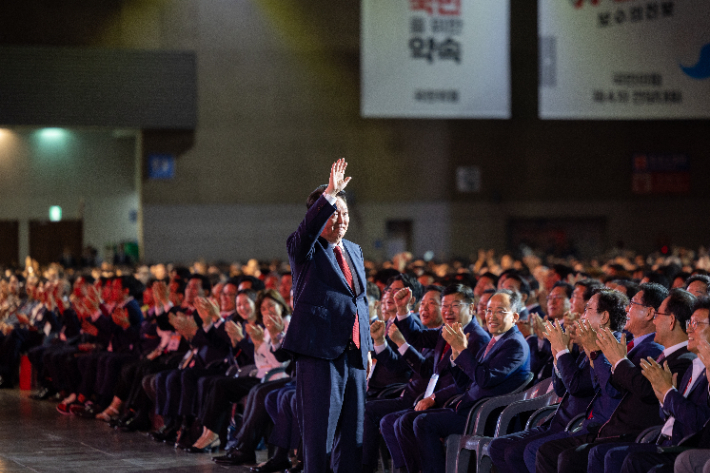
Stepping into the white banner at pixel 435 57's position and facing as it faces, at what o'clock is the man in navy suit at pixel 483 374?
The man in navy suit is roughly at 12 o'clock from the white banner.

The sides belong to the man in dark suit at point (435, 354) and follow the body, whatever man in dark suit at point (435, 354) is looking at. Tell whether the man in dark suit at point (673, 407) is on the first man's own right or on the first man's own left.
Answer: on the first man's own left

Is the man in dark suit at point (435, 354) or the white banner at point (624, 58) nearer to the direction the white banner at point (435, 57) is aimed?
the man in dark suit

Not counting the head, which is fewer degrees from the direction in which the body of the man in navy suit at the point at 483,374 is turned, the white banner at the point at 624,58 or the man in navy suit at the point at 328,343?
the man in navy suit

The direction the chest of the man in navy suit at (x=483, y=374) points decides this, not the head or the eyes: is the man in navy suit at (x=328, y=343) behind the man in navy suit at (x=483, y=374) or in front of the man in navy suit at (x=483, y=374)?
in front

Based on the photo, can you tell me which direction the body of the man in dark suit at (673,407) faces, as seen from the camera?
to the viewer's left

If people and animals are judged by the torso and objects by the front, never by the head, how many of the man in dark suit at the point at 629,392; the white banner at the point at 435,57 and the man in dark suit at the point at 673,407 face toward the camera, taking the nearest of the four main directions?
1

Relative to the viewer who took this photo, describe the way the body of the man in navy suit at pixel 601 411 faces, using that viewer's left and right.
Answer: facing to the left of the viewer

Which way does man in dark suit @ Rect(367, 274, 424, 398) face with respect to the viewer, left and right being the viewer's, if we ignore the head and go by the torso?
facing the viewer and to the left of the viewer

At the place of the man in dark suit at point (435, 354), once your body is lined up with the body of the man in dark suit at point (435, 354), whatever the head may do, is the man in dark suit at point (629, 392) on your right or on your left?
on your left

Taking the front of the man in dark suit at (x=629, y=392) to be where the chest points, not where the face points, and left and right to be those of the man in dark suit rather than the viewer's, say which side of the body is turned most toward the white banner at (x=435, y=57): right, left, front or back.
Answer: right

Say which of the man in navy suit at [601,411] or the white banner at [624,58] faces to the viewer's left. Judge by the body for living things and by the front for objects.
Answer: the man in navy suit

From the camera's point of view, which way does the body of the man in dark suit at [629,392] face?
to the viewer's left
